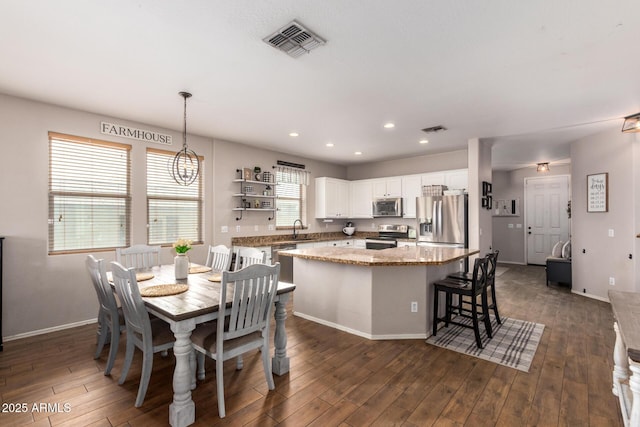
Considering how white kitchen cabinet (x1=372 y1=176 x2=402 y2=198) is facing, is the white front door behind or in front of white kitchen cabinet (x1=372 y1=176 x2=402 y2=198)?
behind

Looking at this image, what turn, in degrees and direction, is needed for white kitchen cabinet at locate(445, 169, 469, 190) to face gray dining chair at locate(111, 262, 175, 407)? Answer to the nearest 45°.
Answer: approximately 45° to its right

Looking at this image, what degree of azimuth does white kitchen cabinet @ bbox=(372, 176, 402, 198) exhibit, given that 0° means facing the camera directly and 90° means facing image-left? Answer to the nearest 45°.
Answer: approximately 45°

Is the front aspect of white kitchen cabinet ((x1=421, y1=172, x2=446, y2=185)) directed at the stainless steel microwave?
no

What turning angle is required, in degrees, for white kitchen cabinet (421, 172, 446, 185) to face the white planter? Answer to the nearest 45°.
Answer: approximately 45° to its right

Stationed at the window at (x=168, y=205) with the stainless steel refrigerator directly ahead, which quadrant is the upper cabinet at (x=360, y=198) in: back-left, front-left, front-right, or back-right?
front-left

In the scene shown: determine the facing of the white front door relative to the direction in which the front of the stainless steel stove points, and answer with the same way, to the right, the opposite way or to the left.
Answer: the same way

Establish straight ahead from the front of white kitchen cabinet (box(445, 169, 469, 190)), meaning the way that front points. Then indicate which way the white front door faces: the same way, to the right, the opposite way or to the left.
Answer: the same way

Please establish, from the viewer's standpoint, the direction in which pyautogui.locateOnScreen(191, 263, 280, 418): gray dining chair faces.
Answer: facing away from the viewer and to the left of the viewer

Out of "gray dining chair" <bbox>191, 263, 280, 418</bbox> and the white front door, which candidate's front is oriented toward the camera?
the white front door

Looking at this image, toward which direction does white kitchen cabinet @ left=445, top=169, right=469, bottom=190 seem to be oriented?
toward the camera

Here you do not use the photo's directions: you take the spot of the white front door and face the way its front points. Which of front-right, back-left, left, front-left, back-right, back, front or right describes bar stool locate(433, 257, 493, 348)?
front

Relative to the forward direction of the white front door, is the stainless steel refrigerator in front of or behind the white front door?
in front

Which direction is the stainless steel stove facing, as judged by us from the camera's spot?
facing the viewer and to the left of the viewer

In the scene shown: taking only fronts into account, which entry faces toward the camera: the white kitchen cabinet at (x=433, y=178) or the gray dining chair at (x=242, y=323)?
the white kitchen cabinet

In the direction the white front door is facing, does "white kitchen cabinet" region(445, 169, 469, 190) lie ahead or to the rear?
ahead

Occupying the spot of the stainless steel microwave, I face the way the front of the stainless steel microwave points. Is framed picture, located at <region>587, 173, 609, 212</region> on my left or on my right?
on my left

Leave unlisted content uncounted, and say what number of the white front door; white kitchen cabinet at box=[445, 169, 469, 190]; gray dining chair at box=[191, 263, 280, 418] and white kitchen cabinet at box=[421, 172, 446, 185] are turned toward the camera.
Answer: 3

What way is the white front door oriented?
toward the camera
